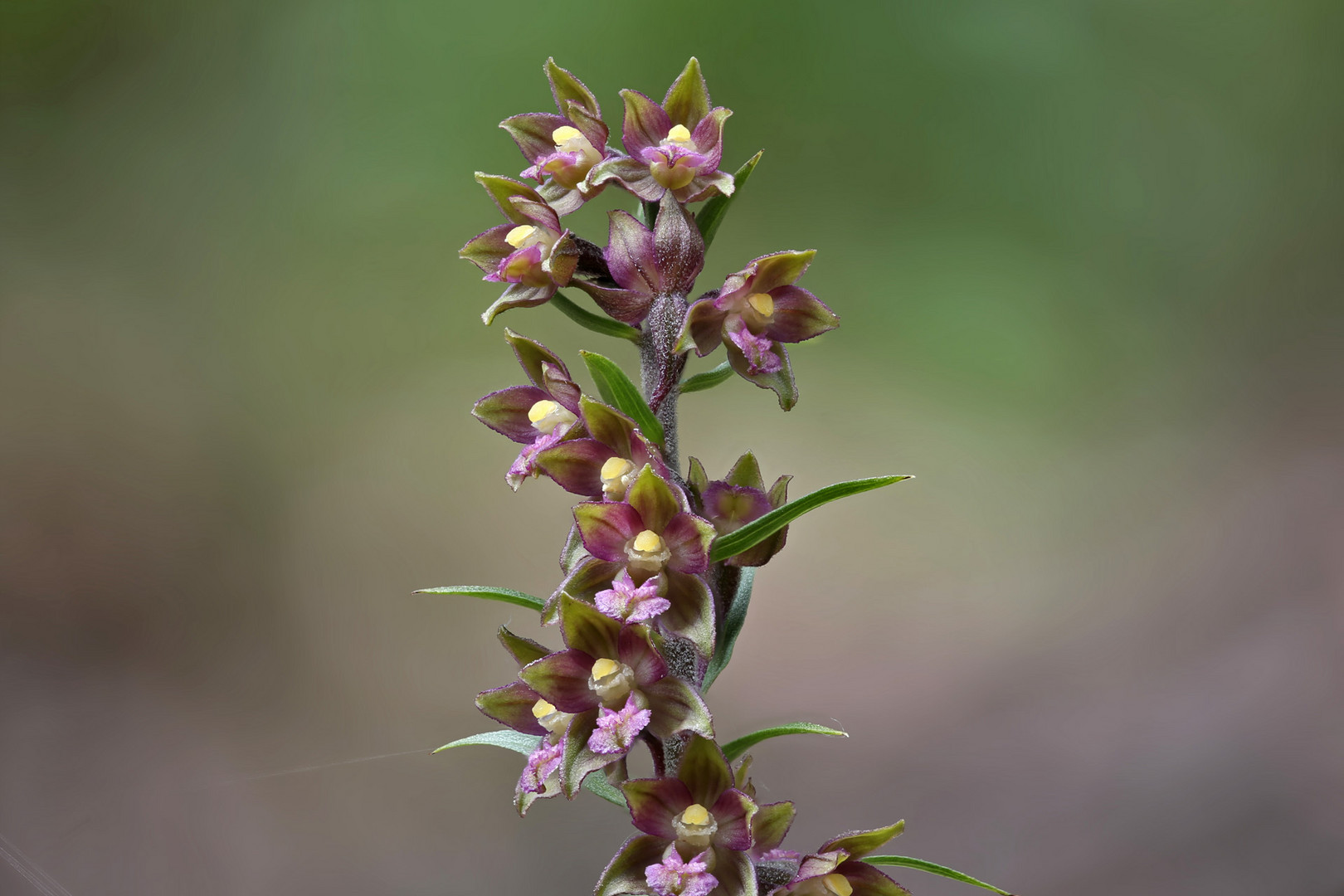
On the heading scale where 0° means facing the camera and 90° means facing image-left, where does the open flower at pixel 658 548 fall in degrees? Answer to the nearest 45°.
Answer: approximately 0°

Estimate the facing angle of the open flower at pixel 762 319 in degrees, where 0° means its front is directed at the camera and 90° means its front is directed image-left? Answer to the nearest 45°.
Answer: approximately 315°
